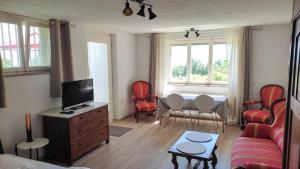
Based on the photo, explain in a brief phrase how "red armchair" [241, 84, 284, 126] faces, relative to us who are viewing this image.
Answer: facing the viewer and to the left of the viewer

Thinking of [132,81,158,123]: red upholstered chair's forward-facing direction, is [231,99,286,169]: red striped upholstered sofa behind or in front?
in front

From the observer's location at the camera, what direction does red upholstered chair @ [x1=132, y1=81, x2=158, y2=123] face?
facing the viewer and to the right of the viewer

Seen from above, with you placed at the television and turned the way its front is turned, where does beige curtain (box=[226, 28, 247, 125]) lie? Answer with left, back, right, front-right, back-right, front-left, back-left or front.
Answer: front-left

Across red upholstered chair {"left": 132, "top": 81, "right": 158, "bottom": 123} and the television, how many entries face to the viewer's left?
0

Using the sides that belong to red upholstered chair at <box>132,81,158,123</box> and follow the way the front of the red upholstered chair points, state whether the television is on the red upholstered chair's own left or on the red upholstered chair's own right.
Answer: on the red upholstered chair's own right

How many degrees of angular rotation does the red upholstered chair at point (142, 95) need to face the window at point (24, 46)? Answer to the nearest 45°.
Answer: approximately 90° to its right

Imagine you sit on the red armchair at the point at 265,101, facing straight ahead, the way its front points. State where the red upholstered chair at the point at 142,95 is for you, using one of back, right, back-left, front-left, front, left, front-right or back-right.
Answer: front-right

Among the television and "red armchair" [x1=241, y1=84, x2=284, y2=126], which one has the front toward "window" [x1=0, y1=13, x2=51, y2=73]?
the red armchair

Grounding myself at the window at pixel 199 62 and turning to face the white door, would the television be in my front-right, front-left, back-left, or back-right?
front-left

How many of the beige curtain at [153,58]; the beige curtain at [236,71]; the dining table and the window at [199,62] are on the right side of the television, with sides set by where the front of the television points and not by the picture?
0

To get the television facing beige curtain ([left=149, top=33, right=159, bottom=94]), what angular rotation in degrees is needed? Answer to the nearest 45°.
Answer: approximately 90° to its left

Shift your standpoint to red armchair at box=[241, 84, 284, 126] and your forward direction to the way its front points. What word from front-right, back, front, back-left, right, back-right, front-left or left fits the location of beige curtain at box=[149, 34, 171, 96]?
front-right

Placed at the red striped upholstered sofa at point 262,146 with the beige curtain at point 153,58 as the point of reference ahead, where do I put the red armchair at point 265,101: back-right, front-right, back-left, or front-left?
front-right

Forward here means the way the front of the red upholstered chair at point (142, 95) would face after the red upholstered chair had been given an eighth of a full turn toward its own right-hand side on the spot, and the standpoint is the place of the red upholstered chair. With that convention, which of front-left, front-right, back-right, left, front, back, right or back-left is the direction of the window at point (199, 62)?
left

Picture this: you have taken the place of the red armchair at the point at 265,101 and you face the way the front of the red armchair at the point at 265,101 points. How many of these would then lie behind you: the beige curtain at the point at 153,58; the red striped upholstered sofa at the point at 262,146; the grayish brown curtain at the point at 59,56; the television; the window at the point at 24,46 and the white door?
0

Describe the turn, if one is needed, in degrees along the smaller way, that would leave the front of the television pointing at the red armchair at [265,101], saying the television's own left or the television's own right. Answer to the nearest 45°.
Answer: approximately 45° to the television's own left

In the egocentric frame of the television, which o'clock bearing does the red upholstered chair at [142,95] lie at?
The red upholstered chair is roughly at 9 o'clock from the television.

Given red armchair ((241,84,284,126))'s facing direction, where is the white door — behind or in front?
in front
